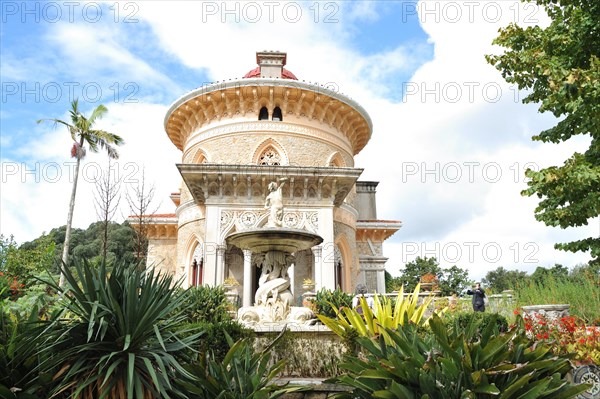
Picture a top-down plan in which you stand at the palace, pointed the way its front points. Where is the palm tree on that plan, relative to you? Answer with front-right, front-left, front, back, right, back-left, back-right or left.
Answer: right

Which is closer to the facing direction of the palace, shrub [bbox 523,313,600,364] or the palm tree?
the shrub

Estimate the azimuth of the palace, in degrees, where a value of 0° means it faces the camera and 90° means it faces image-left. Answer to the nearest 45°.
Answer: approximately 0°

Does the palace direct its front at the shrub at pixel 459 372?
yes

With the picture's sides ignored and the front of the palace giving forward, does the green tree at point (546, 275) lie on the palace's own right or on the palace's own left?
on the palace's own left

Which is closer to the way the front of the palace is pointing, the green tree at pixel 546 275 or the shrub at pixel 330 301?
the shrub

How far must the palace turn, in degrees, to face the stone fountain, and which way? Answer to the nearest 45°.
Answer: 0° — it already faces it

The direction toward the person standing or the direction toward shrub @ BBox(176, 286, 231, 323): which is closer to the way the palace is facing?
the shrub

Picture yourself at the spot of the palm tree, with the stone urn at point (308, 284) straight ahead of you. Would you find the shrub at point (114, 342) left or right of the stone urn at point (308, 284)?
right

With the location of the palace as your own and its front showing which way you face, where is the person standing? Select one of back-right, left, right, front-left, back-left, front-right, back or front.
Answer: front-left

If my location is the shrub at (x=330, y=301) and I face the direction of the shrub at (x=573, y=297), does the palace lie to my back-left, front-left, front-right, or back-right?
back-left
